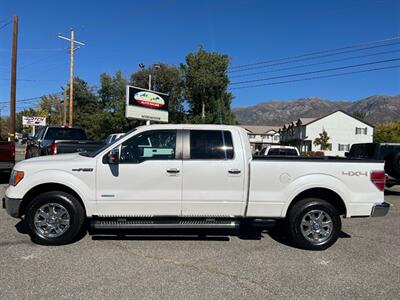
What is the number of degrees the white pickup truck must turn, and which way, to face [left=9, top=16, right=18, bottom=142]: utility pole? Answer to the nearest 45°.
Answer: approximately 45° to its right

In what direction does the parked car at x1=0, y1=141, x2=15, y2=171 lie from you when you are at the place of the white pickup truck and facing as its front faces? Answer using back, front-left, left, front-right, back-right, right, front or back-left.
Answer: front-right

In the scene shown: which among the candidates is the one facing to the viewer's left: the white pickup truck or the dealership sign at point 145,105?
the white pickup truck

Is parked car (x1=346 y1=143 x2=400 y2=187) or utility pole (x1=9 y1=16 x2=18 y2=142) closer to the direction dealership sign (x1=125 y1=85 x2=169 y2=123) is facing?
the parked car

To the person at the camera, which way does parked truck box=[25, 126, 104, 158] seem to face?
facing away from the viewer and to the left of the viewer

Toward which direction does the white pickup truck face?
to the viewer's left

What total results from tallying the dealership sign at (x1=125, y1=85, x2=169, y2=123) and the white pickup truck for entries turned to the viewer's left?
1

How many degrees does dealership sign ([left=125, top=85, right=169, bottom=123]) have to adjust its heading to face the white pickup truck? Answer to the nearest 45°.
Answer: approximately 45° to its right

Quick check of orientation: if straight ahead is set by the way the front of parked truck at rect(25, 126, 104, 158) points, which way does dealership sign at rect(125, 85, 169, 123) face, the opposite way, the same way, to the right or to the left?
the opposite way

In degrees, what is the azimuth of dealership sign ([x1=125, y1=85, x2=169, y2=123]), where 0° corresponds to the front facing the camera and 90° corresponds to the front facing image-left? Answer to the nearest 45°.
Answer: approximately 315°
